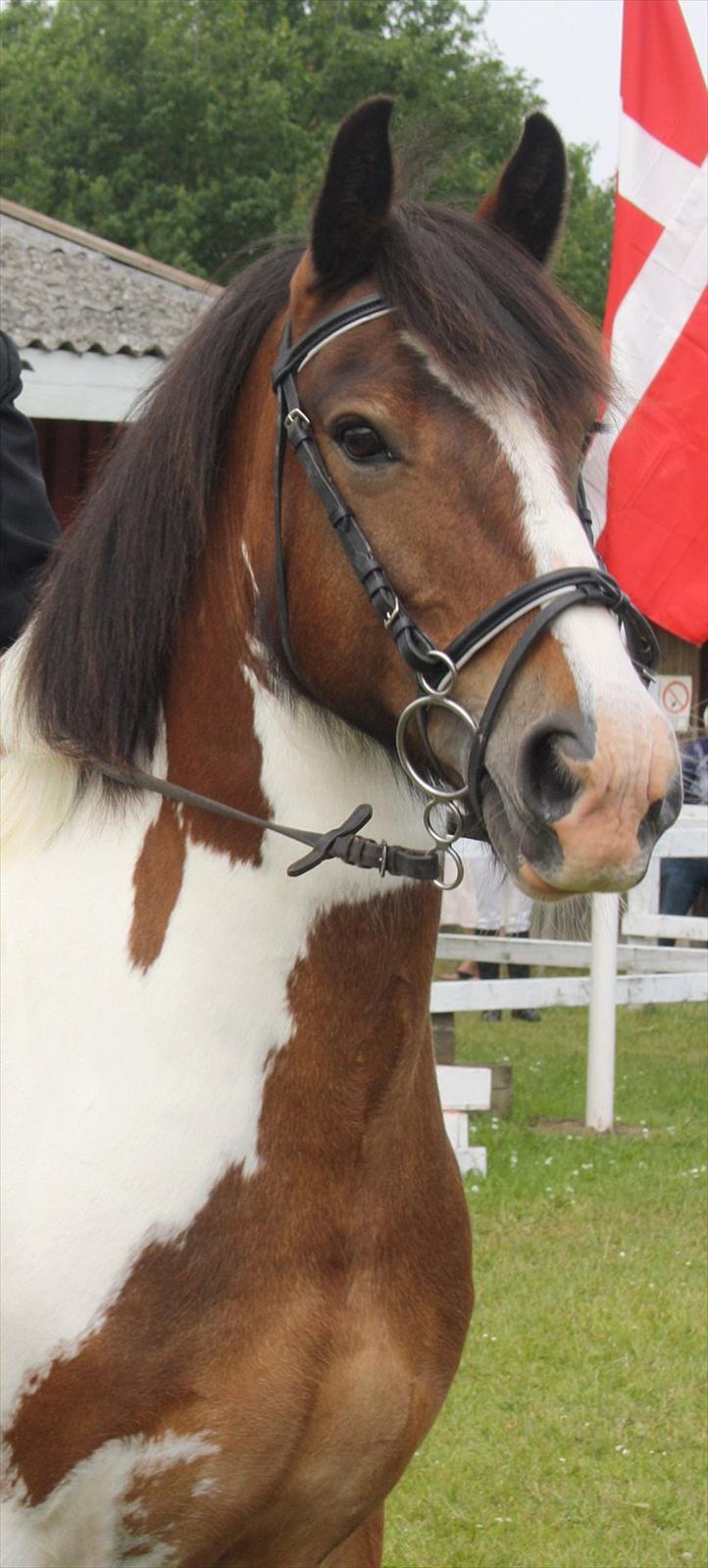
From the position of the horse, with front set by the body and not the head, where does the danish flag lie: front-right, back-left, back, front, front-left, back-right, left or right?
back-left

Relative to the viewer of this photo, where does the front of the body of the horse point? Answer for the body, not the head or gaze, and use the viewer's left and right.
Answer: facing the viewer and to the right of the viewer

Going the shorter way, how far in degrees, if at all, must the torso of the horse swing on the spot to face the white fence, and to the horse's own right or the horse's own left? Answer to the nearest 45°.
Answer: approximately 135° to the horse's own left
